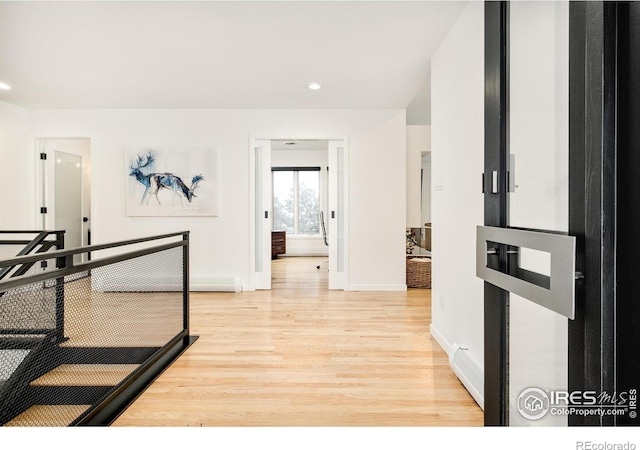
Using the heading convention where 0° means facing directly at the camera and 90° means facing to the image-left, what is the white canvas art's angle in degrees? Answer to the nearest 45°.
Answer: approximately 0°

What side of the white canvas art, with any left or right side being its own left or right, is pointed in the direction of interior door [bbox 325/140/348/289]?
left

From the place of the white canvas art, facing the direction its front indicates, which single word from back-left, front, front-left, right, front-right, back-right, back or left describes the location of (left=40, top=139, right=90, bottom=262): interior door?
back-right

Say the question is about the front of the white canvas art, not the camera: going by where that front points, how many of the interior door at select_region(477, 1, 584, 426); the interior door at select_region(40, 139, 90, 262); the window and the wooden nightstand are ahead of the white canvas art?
1

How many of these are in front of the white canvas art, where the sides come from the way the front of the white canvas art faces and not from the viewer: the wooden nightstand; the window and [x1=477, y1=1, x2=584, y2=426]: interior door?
1

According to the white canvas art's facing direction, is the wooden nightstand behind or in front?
behind

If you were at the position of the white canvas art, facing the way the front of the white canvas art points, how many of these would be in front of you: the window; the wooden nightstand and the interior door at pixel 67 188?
0

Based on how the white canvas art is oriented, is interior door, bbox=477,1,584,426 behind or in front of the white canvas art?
in front

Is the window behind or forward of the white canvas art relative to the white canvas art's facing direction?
behind
